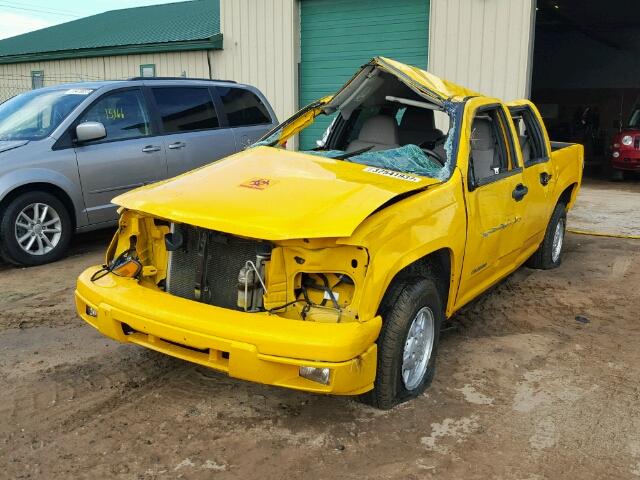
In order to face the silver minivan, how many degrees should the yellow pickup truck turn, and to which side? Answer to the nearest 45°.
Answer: approximately 90° to its right

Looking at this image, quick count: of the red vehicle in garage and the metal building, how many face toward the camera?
2

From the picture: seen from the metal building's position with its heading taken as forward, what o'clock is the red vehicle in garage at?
The red vehicle in garage is roughly at 9 o'clock from the metal building.

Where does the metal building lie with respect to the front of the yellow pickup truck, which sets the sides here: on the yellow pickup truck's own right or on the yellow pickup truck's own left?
on the yellow pickup truck's own right

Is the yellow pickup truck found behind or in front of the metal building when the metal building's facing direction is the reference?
in front

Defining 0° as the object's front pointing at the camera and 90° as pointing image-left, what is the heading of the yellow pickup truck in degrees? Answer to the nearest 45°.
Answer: approximately 45°

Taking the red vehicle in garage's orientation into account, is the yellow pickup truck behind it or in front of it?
in front
